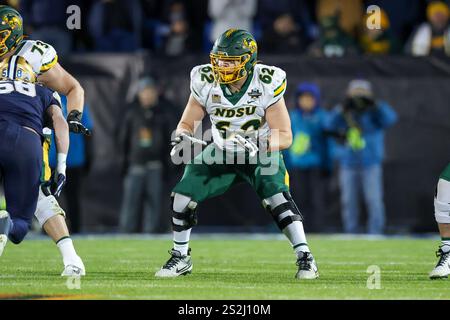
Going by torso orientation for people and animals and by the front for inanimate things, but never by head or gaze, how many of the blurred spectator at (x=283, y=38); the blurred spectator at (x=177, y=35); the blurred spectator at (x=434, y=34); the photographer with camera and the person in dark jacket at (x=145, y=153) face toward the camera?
5

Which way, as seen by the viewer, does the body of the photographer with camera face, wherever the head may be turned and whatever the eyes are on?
toward the camera

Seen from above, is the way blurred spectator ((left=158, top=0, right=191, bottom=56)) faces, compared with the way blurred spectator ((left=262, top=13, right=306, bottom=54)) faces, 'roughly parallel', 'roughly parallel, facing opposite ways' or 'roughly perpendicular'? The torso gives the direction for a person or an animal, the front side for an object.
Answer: roughly parallel

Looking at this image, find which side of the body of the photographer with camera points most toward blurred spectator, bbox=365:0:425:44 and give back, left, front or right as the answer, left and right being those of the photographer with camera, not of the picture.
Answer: back

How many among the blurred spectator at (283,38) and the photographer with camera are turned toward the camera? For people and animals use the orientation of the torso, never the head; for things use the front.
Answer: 2

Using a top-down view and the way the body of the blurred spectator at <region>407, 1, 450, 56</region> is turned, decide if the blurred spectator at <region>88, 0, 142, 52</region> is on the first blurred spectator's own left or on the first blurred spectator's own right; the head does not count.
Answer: on the first blurred spectator's own right

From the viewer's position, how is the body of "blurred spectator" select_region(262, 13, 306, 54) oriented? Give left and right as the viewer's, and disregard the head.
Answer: facing the viewer

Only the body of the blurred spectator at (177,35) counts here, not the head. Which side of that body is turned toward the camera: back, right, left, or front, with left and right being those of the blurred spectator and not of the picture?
front

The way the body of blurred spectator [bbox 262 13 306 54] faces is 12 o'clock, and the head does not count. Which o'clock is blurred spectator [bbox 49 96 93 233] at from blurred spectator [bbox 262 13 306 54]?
blurred spectator [bbox 49 96 93 233] is roughly at 2 o'clock from blurred spectator [bbox 262 13 306 54].

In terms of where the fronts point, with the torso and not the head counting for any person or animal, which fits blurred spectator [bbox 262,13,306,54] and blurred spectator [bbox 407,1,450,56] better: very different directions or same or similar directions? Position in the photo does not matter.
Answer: same or similar directions

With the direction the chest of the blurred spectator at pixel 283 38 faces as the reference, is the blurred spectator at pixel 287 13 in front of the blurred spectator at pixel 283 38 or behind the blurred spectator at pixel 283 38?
behind

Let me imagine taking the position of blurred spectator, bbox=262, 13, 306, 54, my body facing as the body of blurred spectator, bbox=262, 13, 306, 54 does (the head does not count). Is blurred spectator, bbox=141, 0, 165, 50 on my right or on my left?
on my right
